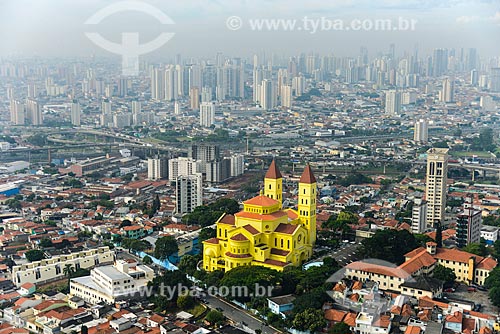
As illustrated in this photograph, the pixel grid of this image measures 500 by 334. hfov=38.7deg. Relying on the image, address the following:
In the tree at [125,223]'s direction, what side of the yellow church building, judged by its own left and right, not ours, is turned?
left

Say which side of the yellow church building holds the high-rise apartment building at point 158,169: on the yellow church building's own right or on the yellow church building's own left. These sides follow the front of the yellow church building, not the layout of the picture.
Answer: on the yellow church building's own left

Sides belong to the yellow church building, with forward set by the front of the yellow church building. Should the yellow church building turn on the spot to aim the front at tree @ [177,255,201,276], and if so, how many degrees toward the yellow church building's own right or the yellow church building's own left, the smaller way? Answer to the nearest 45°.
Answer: approximately 135° to the yellow church building's own left

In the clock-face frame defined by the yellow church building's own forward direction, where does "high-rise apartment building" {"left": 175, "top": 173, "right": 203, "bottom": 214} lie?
The high-rise apartment building is roughly at 10 o'clock from the yellow church building.

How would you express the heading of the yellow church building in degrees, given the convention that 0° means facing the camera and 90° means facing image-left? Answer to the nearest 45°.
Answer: approximately 225°

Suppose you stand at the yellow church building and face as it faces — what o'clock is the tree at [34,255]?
The tree is roughly at 8 o'clock from the yellow church building.

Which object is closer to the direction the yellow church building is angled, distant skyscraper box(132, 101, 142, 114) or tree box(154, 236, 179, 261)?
the distant skyscraper

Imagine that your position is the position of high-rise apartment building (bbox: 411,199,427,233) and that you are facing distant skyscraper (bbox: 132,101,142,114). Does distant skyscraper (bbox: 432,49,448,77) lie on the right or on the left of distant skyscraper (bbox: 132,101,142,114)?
right

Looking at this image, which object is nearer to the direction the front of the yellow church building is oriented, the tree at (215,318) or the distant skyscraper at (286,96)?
the distant skyscraper

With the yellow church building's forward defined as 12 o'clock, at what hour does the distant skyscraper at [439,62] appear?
The distant skyscraper is roughly at 11 o'clock from the yellow church building.

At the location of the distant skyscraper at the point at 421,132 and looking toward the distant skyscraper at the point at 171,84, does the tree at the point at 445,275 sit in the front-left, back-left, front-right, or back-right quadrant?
back-left

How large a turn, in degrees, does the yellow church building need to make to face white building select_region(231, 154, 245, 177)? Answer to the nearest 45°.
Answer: approximately 45° to its left
